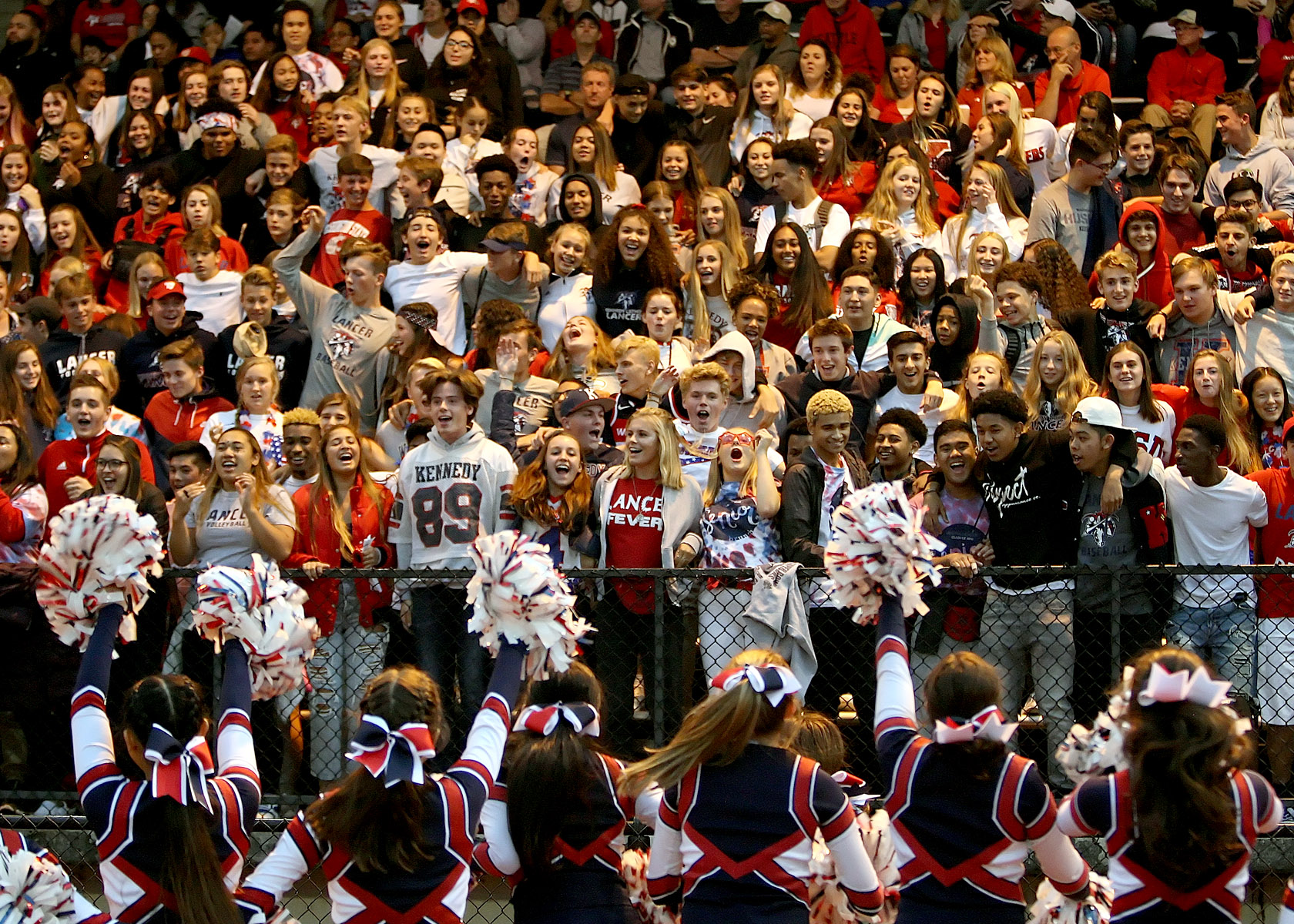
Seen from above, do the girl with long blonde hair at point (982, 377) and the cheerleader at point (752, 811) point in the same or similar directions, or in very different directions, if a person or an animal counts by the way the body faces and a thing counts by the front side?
very different directions

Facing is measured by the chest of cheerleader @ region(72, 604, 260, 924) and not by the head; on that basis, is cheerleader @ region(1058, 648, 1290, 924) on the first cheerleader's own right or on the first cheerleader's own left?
on the first cheerleader's own right

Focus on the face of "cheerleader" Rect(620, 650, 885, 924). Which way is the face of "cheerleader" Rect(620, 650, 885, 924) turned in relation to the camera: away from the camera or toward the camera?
away from the camera

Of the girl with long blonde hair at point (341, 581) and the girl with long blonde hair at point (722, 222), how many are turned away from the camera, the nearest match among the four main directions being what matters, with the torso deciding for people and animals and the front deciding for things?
0

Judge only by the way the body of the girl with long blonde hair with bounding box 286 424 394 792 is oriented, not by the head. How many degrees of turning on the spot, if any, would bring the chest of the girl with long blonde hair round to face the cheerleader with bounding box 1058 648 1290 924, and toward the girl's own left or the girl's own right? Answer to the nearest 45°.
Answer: approximately 45° to the girl's own left

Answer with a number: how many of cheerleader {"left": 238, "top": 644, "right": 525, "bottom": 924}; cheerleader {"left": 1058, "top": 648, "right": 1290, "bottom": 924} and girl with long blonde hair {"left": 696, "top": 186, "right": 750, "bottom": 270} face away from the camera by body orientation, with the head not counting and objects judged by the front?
2

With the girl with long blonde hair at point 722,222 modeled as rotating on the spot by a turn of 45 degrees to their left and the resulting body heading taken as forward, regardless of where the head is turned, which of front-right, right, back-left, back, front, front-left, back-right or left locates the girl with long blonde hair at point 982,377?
front-left

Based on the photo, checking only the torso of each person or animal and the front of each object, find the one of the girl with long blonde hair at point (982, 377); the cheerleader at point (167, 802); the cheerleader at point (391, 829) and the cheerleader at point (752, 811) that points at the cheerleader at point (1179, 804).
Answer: the girl with long blonde hair

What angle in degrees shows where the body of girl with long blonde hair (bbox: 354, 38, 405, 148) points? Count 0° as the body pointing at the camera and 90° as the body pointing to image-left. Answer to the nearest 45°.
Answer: approximately 0°

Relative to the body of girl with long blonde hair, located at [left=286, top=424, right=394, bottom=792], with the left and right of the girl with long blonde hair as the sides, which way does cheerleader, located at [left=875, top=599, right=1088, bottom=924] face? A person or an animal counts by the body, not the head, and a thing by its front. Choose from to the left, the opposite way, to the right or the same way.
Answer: the opposite way

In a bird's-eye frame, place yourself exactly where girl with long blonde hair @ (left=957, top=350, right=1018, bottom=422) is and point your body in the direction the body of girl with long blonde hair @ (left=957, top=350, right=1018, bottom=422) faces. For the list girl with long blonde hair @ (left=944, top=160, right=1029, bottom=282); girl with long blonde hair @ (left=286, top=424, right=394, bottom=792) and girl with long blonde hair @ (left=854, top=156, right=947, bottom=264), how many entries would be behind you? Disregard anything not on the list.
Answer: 2

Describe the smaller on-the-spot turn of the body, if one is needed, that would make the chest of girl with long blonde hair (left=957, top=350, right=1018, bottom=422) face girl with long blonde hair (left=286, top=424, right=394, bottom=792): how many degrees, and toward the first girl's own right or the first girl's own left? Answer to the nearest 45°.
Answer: approximately 45° to the first girl's own right

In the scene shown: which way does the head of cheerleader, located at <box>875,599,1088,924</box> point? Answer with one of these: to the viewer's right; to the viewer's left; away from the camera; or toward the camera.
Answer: away from the camera

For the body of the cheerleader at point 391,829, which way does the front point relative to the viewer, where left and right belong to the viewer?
facing away from the viewer

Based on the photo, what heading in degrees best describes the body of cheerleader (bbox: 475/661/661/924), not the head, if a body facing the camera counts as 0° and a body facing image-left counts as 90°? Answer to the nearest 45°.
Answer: approximately 180°

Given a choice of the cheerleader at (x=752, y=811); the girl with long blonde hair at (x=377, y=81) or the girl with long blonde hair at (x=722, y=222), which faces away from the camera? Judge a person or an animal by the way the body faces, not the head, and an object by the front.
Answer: the cheerleader
